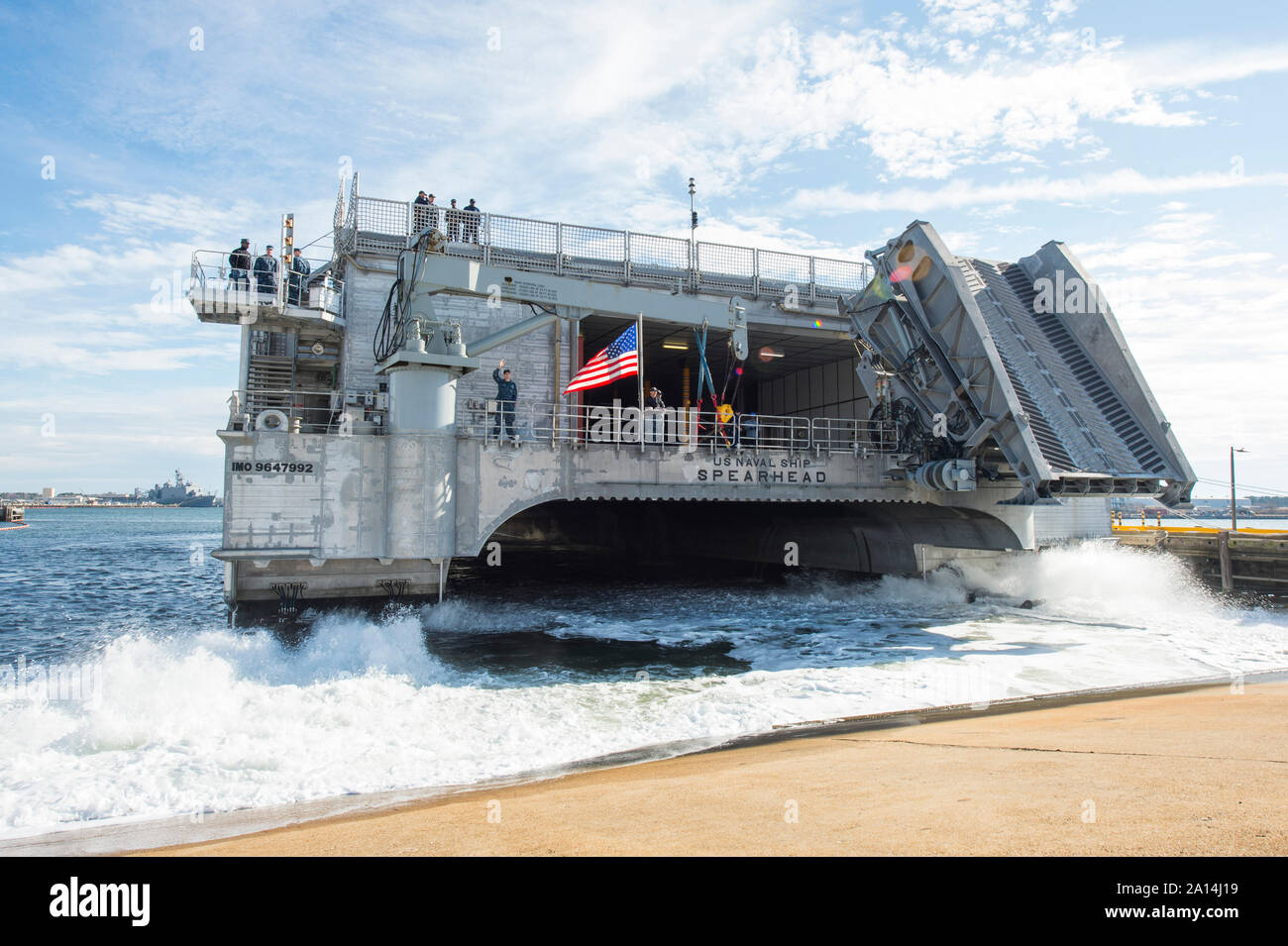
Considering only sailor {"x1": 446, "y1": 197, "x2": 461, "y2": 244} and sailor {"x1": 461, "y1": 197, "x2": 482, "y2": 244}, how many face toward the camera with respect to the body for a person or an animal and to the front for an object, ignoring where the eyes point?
2

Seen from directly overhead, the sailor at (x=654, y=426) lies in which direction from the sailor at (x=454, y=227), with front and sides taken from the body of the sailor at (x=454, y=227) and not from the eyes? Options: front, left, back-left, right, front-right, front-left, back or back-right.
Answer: front-left

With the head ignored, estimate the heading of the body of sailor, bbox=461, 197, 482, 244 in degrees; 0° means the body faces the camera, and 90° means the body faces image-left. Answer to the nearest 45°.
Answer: approximately 0°

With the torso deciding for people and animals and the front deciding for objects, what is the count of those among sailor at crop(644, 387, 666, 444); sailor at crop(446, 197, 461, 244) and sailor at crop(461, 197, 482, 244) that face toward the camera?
3

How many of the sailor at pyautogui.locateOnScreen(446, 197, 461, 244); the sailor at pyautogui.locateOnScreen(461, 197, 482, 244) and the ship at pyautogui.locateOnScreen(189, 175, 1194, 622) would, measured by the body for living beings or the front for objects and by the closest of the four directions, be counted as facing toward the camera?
2

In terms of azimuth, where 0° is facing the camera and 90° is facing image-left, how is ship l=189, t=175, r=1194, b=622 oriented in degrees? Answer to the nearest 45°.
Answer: approximately 135°

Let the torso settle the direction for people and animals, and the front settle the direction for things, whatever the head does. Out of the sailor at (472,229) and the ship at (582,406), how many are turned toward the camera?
1
